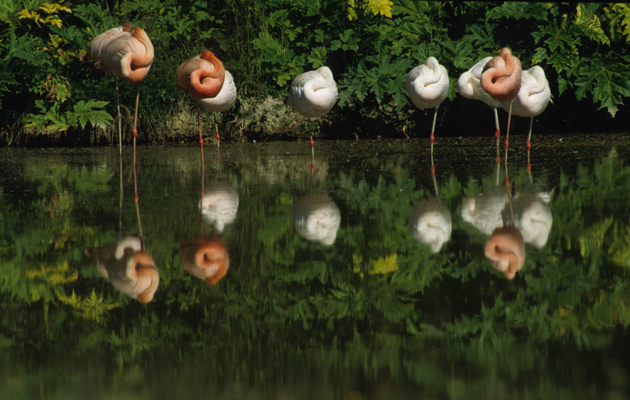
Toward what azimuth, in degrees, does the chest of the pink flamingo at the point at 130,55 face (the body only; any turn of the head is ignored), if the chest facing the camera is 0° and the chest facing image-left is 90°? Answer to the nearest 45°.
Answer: approximately 315°

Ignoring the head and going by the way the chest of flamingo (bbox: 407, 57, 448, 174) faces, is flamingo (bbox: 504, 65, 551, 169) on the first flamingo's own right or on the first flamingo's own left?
on the first flamingo's own left
